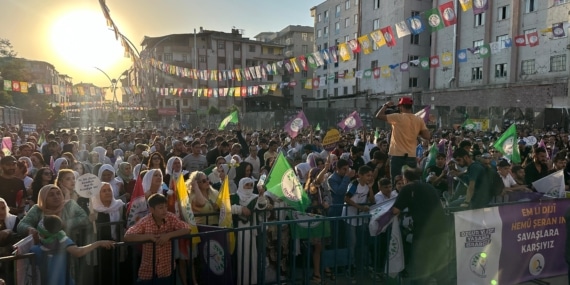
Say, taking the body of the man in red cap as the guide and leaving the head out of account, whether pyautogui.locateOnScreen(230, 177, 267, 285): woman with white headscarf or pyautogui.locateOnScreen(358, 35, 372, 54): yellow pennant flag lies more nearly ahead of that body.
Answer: the yellow pennant flag

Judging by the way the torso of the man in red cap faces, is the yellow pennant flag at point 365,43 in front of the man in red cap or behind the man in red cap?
in front

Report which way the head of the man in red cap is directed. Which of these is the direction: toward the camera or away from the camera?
away from the camera

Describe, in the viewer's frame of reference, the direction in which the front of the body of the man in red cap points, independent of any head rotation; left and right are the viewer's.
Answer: facing away from the viewer

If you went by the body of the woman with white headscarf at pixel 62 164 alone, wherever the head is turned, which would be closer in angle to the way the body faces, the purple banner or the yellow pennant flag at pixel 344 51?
the purple banner

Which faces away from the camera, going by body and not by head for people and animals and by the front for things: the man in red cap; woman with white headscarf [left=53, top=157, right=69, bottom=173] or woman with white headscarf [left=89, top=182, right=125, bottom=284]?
the man in red cap

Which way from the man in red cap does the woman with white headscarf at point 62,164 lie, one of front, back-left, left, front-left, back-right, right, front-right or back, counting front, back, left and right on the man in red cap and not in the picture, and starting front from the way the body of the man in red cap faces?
left

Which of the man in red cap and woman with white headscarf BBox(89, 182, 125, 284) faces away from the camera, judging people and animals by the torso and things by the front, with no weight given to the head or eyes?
the man in red cap
